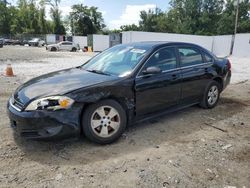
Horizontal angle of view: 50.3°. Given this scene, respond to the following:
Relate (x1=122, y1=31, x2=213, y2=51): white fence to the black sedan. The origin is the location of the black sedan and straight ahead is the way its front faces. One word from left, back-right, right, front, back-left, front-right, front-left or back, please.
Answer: back-right

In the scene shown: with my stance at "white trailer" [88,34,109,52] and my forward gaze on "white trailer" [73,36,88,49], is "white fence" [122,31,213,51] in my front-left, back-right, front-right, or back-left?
back-right

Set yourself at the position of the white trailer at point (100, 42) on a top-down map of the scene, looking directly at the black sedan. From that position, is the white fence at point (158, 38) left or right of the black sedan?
left

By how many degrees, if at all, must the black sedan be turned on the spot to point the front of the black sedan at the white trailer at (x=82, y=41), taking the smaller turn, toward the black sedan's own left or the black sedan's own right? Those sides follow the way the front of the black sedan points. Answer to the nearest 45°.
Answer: approximately 135° to the black sedan's own right

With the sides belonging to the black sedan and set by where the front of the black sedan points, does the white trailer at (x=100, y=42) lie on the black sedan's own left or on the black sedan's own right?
on the black sedan's own right

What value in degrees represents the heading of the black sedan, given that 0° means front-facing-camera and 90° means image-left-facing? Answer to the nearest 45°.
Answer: approximately 45°
